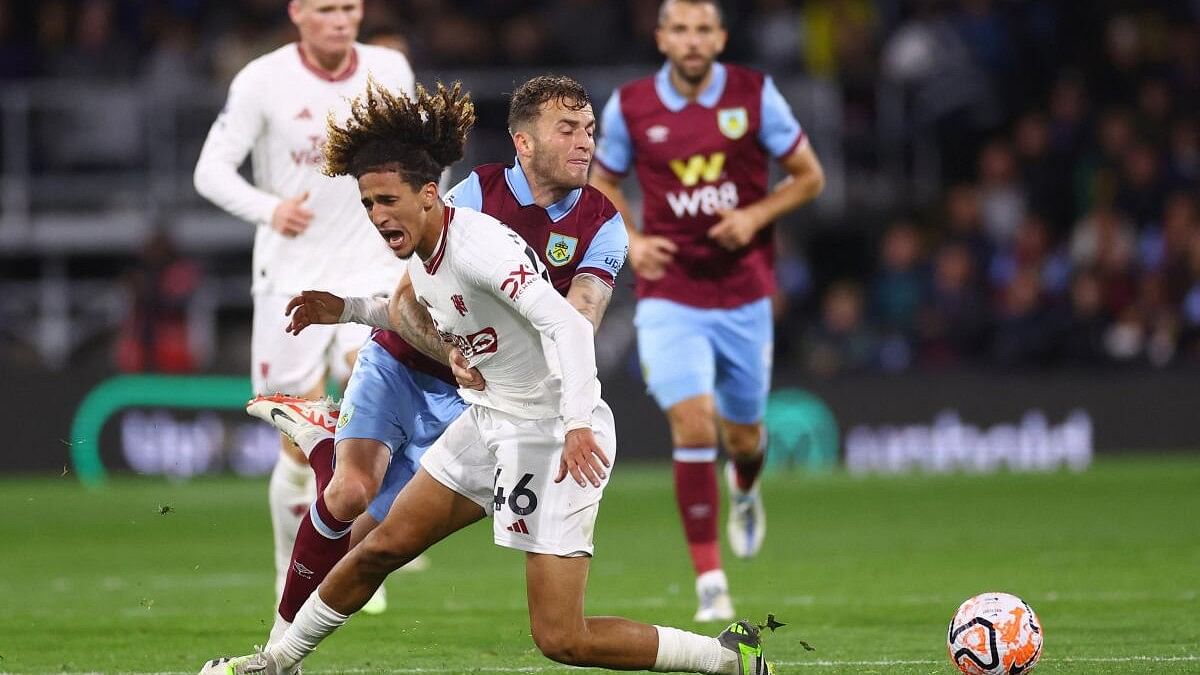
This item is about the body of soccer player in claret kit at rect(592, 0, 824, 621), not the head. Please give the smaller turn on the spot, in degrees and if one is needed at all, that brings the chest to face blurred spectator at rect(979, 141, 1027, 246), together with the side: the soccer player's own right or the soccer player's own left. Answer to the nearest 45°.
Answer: approximately 180°

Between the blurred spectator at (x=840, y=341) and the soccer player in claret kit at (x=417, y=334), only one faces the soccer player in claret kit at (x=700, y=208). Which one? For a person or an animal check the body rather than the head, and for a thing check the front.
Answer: the blurred spectator

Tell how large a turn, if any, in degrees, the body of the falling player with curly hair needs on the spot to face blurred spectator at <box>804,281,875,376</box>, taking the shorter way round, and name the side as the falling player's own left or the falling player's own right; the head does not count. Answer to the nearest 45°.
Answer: approximately 135° to the falling player's own right

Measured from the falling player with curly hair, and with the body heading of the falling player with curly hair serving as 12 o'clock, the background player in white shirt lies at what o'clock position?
The background player in white shirt is roughly at 4 o'clock from the falling player with curly hair.

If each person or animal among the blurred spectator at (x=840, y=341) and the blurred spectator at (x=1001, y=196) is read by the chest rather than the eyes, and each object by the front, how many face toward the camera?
2

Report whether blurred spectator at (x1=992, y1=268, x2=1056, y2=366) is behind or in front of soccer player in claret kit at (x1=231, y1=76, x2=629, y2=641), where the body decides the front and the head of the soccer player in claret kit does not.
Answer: behind

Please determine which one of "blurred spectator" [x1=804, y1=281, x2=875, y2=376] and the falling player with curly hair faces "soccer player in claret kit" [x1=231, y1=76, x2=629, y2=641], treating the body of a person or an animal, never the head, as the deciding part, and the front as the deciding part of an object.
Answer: the blurred spectator

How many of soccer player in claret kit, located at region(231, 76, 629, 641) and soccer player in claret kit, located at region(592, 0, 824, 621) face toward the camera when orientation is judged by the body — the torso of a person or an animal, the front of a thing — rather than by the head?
2

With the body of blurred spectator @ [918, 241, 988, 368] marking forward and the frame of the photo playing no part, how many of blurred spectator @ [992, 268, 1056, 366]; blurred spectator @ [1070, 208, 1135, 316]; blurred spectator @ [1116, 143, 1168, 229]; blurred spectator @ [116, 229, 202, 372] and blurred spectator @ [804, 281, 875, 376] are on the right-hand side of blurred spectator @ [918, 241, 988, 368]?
2

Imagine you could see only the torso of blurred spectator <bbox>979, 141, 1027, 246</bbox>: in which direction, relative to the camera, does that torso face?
toward the camera

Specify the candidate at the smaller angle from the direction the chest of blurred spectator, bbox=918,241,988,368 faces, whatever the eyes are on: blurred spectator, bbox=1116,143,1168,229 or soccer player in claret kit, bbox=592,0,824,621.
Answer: the soccer player in claret kit

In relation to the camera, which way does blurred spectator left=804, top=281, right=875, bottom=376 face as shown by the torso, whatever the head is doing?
toward the camera

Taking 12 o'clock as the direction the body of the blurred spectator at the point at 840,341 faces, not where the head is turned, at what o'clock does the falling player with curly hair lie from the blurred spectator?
The falling player with curly hair is roughly at 12 o'clock from the blurred spectator.

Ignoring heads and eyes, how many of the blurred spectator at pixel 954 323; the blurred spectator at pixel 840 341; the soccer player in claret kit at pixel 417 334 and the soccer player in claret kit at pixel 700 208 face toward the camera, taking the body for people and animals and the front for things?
4
